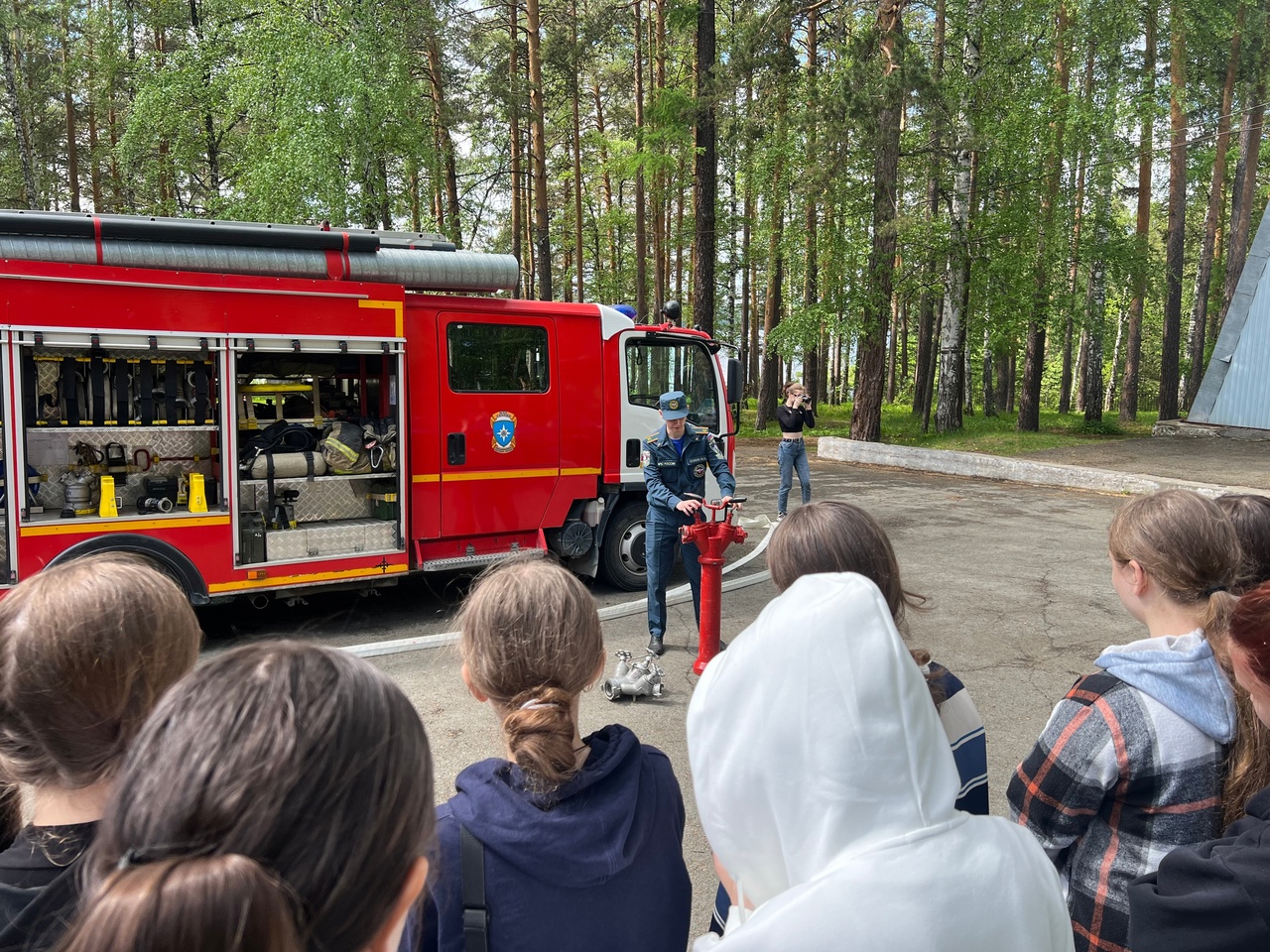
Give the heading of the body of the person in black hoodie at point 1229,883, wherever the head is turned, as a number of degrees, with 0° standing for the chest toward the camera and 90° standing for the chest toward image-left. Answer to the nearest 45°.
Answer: approximately 135°

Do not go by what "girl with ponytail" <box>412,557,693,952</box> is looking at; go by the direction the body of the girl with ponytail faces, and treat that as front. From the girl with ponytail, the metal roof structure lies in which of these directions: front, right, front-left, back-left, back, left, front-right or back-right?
front-right

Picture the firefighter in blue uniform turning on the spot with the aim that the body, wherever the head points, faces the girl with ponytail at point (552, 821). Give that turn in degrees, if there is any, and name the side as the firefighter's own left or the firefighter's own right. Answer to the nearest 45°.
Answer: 0° — they already face them

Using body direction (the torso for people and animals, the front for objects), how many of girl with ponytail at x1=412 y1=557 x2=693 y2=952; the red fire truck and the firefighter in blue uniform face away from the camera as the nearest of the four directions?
1

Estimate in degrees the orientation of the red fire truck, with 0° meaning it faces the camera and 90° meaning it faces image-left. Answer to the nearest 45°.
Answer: approximately 270°

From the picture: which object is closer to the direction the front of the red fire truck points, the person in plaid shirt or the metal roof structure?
the metal roof structure

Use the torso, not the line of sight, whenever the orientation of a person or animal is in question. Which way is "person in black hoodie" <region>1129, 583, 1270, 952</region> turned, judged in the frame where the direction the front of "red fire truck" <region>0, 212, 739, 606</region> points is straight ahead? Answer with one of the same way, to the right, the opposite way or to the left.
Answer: to the left

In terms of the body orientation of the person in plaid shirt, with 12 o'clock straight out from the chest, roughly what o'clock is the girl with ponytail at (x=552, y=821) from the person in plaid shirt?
The girl with ponytail is roughly at 9 o'clock from the person in plaid shirt.

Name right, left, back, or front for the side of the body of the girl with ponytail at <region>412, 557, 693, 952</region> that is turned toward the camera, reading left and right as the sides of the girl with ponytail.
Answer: back

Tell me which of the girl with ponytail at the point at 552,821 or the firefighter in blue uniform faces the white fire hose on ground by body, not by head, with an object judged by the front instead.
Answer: the girl with ponytail

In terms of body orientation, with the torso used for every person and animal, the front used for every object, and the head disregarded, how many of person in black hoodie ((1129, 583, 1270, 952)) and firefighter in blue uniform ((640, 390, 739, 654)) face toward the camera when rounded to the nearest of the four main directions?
1

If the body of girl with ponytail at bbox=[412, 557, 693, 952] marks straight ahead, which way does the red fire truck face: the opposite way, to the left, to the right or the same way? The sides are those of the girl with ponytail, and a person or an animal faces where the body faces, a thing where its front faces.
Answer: to the right

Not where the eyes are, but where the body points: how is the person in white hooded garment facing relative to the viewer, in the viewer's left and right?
facing away from the viewer and to the left of the viewer

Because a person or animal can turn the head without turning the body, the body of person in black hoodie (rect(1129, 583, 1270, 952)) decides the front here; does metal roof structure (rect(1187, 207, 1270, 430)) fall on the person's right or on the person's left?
on the person's right
